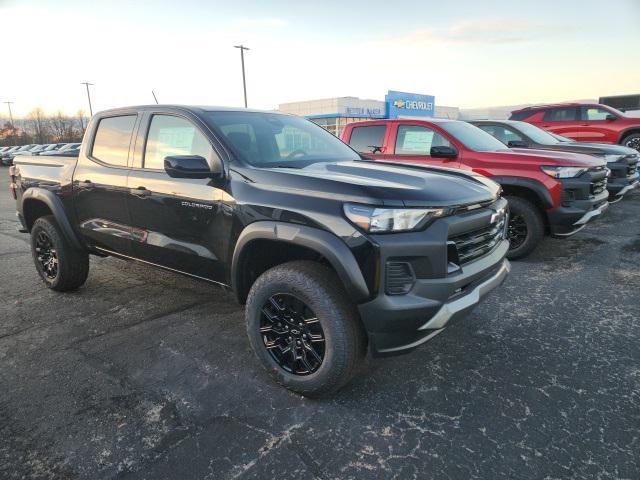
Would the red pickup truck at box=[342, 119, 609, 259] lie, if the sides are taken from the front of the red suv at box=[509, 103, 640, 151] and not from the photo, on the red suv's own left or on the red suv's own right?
on the red suv's own right

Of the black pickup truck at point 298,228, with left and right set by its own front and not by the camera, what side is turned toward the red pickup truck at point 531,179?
left

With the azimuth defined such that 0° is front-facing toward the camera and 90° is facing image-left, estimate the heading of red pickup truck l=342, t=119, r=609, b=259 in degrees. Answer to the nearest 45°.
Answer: approximately 315°

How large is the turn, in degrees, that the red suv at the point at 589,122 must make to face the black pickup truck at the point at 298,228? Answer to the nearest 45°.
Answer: approximately 90° to its right

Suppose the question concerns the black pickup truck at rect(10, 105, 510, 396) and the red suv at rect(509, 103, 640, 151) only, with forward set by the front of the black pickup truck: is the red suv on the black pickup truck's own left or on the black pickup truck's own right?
on the black pickup truck's own left

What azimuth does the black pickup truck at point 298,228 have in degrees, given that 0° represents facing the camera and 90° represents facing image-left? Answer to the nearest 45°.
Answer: approximately 315°

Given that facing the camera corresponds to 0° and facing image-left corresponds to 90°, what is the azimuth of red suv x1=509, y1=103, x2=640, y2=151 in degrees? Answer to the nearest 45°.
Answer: approximately 270°

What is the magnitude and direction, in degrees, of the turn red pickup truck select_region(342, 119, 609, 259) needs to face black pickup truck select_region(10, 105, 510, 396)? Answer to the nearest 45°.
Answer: approximately 90° to its right
